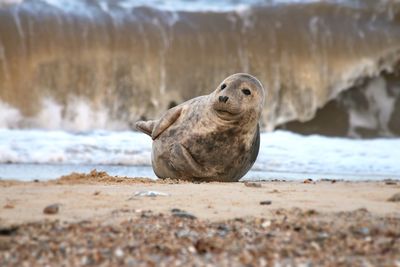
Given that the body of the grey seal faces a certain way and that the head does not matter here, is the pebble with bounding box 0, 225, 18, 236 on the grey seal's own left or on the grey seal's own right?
on the grey seal's own right

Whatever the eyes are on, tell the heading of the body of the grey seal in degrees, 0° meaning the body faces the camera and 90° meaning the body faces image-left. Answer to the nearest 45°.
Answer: approximately 315°

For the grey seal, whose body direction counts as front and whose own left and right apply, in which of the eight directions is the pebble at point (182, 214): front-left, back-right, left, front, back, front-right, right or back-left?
front-right

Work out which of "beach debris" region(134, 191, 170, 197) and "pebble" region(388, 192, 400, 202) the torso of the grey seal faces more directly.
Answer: the pebble

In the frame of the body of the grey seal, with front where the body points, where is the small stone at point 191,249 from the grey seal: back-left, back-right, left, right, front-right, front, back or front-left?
front-right

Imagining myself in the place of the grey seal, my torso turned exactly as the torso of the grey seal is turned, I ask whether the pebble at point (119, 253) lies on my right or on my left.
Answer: on my right
